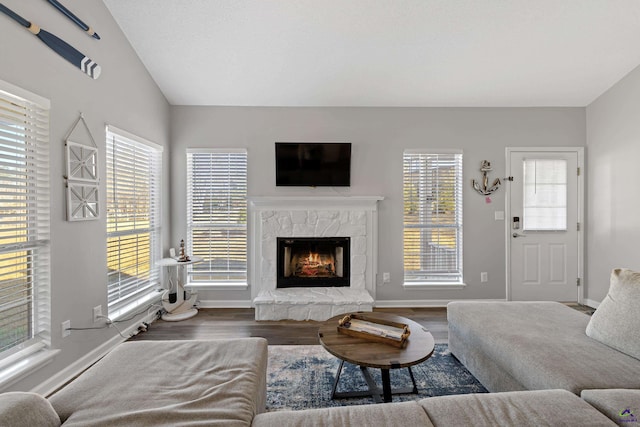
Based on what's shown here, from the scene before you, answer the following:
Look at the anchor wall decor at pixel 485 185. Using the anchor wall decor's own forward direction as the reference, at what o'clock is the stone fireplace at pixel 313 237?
The stone fireplace is roughly at 2 o'clock from the anchor wall decor.

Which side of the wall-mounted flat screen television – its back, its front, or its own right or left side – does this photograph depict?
front

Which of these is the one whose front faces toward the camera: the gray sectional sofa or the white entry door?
the white entry door

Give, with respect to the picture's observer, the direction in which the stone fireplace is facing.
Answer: facing the viewer

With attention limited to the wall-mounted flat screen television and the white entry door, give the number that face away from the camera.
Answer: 0

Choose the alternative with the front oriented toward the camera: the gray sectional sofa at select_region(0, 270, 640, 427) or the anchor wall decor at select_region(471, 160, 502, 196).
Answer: the anchor wall decor

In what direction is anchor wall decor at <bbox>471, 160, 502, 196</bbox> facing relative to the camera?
toward the camera

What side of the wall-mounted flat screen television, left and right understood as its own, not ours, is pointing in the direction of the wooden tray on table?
front

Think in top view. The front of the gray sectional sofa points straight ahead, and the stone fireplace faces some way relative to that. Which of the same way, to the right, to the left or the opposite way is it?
the opposite way

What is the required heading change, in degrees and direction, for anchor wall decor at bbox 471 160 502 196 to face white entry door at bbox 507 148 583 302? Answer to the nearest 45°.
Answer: approximately 135° to its left

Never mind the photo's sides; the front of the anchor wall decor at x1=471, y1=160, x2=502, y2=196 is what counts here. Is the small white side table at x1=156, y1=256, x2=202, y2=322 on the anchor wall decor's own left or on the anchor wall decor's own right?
on the anchor wall decor's own right

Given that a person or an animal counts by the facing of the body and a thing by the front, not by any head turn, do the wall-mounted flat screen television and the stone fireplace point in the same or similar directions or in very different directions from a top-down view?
same or similar directions

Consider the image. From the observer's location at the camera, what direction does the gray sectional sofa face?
facing away from the viewer

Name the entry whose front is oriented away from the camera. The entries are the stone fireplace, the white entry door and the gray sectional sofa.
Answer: the gray sectional sofa

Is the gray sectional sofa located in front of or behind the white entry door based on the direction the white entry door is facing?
in front
